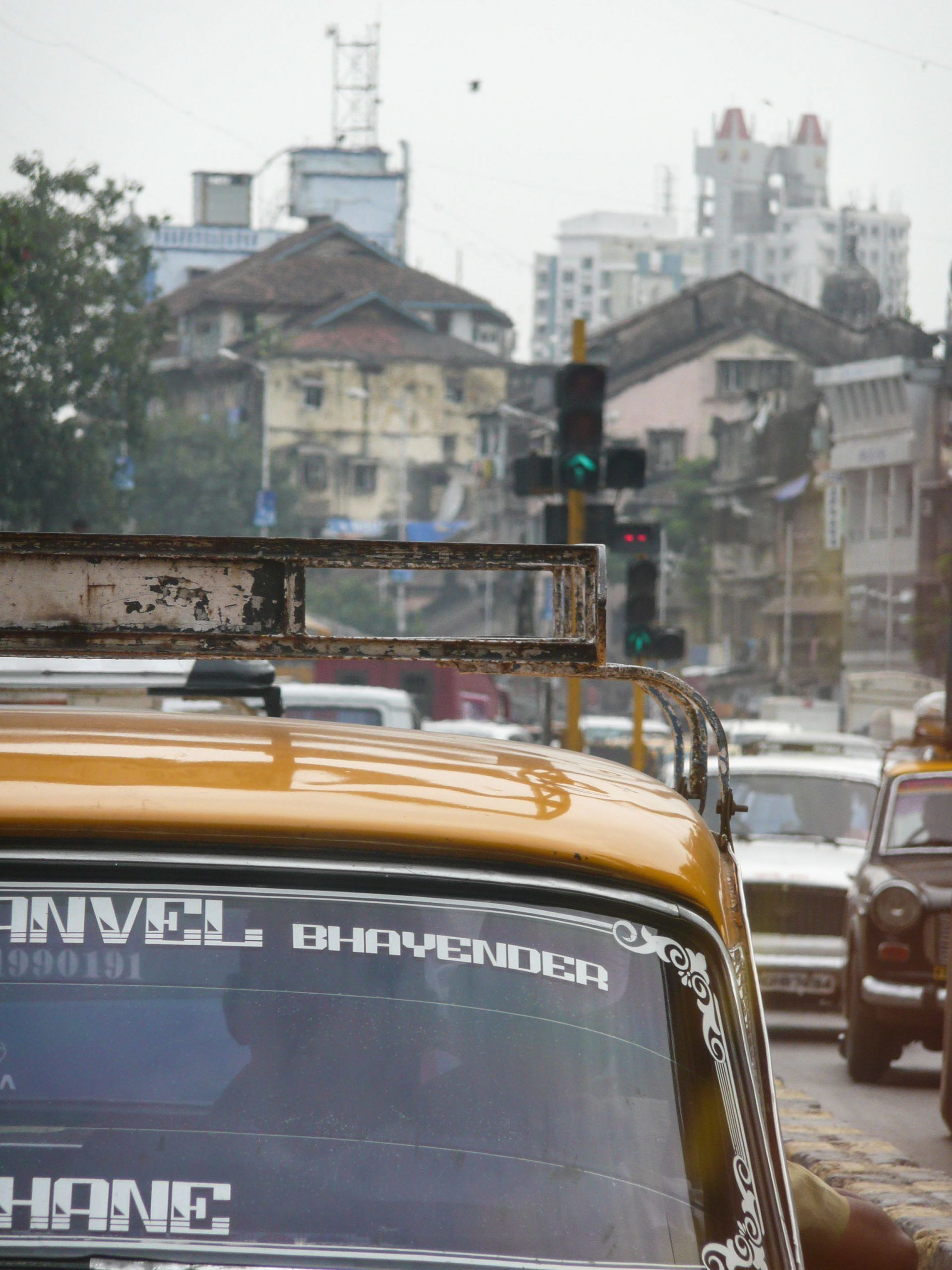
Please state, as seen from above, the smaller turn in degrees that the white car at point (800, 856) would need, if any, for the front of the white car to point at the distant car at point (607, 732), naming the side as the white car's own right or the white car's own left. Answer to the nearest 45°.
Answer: approximately 180°

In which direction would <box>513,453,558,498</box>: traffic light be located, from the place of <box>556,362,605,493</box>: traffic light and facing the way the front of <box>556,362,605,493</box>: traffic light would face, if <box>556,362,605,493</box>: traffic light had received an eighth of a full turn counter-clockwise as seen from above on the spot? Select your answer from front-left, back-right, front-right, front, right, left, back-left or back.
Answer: back

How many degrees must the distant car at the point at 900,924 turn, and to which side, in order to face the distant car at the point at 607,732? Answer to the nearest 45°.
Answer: approximately 180°

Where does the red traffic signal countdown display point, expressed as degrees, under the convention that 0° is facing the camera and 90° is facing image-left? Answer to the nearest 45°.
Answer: approximately 0°

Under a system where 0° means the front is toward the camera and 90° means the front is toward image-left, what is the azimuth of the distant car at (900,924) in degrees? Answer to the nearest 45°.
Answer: approximately 0°
